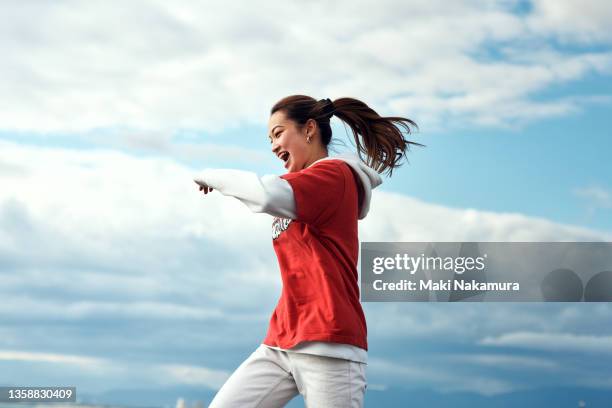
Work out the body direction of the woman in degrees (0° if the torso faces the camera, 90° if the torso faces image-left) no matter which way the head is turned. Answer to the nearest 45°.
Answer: approximately 90°
